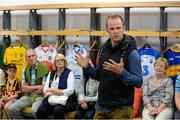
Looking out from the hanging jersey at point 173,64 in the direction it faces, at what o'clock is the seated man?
The seated man is roughly at 3 o'clock from the hanging jersey.

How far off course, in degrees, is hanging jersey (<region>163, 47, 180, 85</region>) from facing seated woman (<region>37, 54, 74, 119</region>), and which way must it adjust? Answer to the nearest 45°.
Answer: approximately 90° to its right

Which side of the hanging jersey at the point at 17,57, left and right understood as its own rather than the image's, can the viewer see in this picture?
front

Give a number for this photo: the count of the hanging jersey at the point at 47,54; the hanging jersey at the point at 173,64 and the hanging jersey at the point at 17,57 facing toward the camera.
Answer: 3

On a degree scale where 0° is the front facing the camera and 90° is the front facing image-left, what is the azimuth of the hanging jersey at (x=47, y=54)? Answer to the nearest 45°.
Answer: approximately 0°

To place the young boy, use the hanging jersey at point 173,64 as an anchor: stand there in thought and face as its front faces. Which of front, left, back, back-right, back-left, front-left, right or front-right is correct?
right

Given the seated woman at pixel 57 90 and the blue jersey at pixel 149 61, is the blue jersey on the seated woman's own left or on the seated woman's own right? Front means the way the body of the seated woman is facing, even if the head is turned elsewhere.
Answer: on the seated woman's own left
